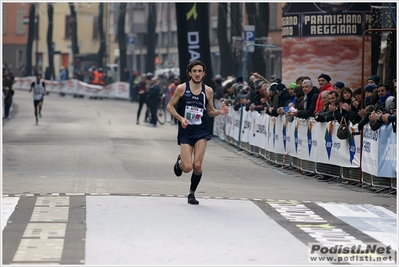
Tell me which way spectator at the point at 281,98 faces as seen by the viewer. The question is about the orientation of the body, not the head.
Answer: to the viewer's left

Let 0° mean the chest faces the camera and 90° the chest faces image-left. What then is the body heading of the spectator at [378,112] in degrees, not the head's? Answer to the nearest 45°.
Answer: approximately 45°

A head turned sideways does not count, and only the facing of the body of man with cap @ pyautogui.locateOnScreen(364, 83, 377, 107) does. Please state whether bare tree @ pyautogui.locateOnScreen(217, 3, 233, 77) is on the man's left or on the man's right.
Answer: on the man's right

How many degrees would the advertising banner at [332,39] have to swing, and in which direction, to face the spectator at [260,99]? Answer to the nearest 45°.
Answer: approximately 45° to its right

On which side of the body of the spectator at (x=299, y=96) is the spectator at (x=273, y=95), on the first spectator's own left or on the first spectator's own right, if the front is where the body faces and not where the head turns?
on the first spectator's own right

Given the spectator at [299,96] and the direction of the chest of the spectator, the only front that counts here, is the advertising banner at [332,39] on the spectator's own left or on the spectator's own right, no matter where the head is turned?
on the spectator's own right

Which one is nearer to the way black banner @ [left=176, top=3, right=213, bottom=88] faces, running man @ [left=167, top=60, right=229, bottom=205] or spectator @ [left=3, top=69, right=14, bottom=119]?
the running man

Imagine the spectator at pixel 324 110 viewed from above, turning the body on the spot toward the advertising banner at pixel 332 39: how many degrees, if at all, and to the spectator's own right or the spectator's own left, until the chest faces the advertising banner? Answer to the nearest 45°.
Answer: approximately 135° to the spectator's own right
